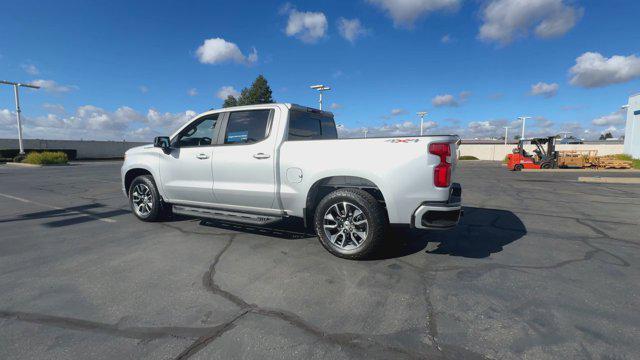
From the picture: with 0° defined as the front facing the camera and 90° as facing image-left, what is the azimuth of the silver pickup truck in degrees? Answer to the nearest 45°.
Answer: approximately 135°

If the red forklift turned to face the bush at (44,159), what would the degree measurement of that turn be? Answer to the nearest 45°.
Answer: approximately 135° to its right

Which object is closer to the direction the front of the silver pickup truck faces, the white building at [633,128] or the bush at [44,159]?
the bush

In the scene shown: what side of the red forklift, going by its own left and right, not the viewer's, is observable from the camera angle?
right

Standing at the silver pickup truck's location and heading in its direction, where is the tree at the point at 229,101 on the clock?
The tree is roughly at 1 o'clock from the silver pickup truck.

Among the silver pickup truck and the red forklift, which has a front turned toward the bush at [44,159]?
the silver pickup truck

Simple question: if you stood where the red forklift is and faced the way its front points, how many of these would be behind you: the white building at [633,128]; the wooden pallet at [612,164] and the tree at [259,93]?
1

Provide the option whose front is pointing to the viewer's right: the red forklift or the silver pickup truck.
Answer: the red forklift

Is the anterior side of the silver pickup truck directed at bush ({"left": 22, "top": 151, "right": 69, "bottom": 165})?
yes

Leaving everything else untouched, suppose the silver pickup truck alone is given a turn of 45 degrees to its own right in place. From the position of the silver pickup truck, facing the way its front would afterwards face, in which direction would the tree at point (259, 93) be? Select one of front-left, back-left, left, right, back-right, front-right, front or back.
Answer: front

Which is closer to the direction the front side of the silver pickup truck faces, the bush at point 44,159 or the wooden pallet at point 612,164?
the bush

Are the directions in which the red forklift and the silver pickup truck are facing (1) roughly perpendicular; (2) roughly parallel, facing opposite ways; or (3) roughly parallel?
roughly parallel, facing opposite ways
